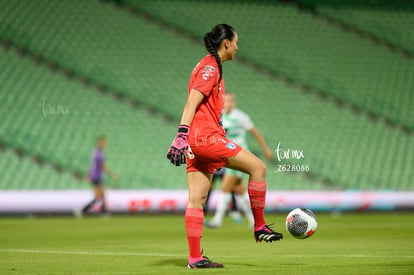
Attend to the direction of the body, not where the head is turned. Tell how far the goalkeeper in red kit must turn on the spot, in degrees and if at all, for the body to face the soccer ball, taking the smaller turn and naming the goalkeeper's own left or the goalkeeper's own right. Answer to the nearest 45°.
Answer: approximately 45° to the goalkeeper's own left

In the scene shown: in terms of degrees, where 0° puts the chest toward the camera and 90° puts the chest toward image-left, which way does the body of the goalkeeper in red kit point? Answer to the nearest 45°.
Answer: approximately 270°

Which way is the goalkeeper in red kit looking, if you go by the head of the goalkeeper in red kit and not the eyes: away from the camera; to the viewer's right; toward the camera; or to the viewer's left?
to the viewer's right

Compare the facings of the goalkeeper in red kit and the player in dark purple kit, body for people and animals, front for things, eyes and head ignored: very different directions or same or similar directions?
same or similar directions

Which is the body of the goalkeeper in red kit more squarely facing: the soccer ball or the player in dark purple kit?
the soccer ball

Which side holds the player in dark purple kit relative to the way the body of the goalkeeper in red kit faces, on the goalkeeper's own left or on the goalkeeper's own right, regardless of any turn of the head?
on the goalkeeper's own left

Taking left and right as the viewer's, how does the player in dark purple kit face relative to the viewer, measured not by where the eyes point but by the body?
facing to the right of the viewer
